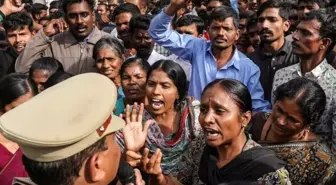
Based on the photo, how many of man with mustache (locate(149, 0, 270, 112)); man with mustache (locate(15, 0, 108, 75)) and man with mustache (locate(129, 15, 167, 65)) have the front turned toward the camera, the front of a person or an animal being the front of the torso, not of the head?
3

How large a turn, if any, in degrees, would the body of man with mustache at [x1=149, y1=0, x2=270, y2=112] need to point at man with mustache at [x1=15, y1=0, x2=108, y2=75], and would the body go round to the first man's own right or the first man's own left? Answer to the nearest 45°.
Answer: approximately 90° to the first man's own right

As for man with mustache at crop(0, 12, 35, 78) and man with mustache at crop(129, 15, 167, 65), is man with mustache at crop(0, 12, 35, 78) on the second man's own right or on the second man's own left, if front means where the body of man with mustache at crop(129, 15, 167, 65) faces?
on the second man's own right

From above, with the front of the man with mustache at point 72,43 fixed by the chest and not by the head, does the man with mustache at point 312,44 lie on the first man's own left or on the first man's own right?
on the first man's own left

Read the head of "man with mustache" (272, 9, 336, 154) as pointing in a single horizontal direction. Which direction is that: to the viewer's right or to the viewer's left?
to the viewer's left

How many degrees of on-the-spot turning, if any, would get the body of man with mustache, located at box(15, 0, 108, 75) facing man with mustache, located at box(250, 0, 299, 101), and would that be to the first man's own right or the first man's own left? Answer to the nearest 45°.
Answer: approximately 90° to the first man's own left

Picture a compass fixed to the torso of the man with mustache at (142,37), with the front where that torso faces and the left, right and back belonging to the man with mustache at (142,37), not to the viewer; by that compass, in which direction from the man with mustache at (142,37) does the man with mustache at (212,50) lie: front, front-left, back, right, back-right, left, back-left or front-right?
front-left
